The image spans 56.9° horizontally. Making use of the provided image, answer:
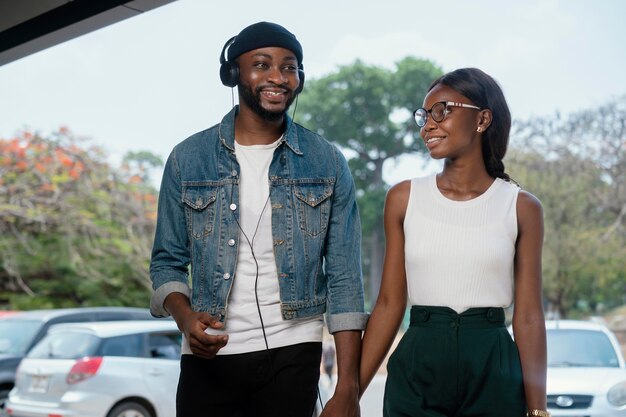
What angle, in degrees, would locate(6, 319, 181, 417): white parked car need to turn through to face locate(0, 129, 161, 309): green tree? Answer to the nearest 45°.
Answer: approximately 45° to its left

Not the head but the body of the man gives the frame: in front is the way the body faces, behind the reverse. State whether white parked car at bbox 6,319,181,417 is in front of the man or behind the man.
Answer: behind

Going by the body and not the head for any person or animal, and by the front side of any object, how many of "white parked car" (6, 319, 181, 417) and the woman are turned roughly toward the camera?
1

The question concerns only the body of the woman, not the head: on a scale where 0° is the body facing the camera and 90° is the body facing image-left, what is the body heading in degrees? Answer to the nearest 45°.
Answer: approximately 0°

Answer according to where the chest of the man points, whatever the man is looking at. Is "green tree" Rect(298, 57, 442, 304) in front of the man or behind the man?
behind

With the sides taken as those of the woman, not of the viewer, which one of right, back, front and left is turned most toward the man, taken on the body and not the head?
right

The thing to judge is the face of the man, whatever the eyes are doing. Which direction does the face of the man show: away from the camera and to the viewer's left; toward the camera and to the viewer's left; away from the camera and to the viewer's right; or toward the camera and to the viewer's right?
toward the camera and to the viewer's right

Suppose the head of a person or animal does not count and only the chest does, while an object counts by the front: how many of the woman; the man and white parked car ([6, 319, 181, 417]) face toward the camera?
2

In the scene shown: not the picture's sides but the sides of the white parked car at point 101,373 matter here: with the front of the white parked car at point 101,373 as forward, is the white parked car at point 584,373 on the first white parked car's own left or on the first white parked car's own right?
on the first white parked car's own right

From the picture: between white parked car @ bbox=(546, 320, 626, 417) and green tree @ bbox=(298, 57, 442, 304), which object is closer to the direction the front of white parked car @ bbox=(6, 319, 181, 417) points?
the green tree

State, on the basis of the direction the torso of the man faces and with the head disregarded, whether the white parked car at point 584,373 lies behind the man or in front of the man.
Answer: behind

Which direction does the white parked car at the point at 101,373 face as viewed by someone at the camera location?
facing away from the viewer and to the right of the viewer

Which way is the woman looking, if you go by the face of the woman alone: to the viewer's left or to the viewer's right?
to the viewer's left
